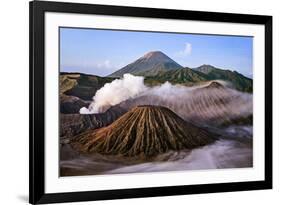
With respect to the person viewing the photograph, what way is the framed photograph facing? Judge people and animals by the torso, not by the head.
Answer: facing the viewer and to the right of the viewer
